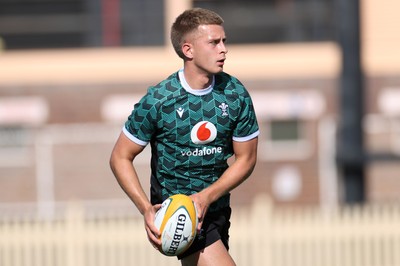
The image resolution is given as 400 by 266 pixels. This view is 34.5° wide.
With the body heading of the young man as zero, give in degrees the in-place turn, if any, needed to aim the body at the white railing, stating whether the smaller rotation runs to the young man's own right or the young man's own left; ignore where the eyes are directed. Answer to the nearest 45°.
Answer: approximately 135° to the young man's own left

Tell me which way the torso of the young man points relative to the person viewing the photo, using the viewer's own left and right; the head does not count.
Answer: facing the viewer and to the right of the viewer
